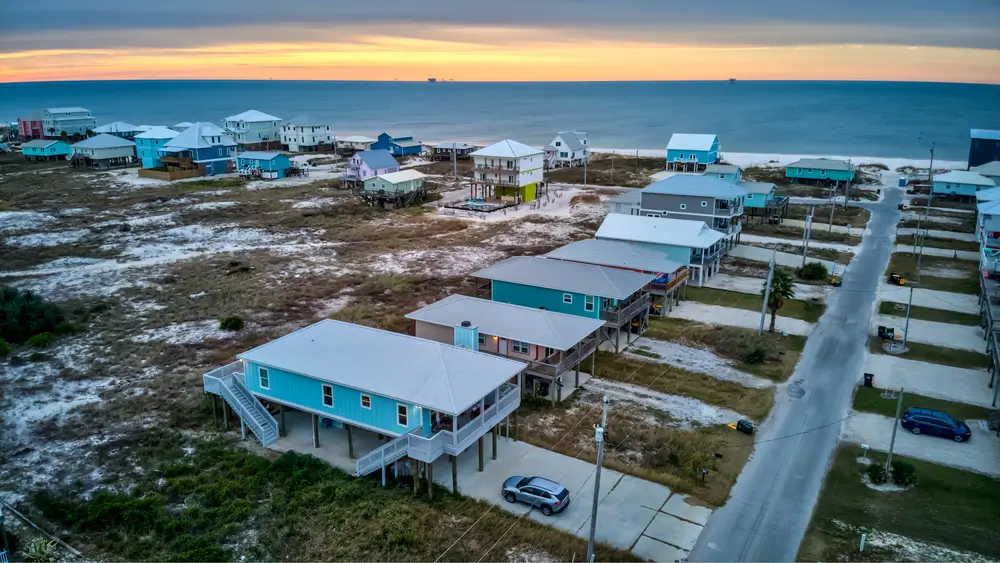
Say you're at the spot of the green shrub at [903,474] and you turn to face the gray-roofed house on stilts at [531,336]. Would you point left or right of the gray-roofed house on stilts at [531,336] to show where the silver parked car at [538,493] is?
left

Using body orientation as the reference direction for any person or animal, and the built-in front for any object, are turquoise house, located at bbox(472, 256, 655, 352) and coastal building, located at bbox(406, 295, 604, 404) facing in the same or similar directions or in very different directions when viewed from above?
same or similar directions

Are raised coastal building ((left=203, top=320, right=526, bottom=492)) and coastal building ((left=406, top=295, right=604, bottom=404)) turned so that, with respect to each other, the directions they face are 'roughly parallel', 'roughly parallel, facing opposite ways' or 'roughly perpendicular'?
roughly parallel

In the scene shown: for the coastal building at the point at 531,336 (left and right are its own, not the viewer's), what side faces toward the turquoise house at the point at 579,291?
left

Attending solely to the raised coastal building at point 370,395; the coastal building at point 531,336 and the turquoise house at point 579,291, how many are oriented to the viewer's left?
0

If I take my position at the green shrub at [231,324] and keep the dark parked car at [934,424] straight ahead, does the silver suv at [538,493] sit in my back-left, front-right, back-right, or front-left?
front-right

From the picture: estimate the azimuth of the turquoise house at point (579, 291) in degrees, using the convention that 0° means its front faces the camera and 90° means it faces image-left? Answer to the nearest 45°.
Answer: approximately 315°

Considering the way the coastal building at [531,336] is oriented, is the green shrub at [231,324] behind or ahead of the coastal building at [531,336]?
behind

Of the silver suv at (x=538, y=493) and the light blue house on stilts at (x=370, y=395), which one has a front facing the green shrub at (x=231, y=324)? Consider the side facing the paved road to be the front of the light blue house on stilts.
the silver suv

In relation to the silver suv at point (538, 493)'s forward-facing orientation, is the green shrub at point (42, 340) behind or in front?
in front

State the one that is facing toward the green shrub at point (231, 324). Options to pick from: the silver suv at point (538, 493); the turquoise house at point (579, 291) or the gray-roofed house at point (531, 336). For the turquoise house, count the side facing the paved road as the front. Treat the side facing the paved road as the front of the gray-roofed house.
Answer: the silver suv

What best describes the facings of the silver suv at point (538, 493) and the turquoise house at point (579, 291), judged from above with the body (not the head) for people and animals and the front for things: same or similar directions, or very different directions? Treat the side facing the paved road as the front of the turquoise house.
very different directions

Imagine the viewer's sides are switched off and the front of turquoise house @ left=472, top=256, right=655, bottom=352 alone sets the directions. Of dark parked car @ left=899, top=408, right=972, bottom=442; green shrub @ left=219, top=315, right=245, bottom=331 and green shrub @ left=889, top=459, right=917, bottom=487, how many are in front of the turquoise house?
2

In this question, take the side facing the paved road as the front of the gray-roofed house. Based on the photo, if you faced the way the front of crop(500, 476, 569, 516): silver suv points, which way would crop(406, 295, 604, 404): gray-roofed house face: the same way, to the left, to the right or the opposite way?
the opposite way

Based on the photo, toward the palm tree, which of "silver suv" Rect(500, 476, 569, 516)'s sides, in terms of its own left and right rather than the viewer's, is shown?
right

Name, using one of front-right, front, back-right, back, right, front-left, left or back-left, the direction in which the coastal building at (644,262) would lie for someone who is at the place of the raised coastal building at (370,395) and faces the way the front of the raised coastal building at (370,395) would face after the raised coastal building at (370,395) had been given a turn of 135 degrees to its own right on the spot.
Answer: back-right

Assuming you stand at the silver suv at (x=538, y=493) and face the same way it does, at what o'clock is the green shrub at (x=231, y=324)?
The green shrub is roughly at 12 o'clock from the silver suv.

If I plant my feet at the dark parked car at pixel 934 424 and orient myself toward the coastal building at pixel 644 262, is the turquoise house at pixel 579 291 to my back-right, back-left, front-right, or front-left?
front-left

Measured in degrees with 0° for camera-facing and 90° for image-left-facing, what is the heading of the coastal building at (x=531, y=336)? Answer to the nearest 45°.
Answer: approximately 315°

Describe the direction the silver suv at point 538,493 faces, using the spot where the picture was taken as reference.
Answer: facing away from the viewer and to the left of the viewer
